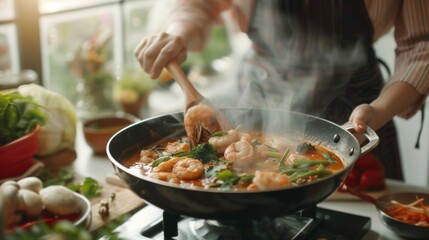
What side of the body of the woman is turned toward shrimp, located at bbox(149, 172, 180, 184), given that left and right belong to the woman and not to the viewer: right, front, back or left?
front

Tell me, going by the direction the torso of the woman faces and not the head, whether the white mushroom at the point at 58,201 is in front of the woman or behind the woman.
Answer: in front

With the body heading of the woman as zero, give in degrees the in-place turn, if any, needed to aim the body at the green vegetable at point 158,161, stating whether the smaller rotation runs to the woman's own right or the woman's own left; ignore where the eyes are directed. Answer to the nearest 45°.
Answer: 0° — they already face it

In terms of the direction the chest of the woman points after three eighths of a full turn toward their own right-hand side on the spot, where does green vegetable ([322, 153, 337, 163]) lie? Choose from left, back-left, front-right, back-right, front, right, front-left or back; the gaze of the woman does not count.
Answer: back

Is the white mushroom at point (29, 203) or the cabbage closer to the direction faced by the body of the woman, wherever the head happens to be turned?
the white mushroom

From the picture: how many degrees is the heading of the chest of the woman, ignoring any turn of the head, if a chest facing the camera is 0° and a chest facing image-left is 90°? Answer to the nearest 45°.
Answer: approximately 45°

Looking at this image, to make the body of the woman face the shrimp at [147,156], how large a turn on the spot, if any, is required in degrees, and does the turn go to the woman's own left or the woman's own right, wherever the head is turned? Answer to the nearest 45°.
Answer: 0° — they already face it

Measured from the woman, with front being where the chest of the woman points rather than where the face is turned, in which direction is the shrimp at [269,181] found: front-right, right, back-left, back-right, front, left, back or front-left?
front-left

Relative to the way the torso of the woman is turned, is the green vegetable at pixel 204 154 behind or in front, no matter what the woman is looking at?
in front
